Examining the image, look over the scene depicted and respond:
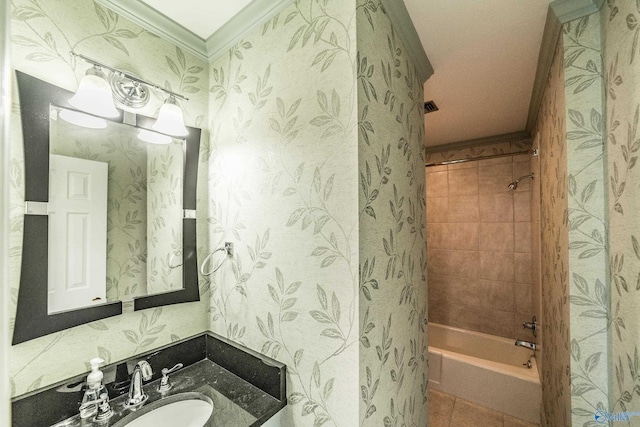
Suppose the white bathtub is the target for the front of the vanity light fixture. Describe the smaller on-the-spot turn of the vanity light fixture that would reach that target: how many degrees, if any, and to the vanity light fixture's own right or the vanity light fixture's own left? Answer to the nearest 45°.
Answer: approximately 45° to the vanity light fixture's own left

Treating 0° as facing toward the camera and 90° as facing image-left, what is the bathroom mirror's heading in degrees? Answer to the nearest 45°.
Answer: approximately 315°

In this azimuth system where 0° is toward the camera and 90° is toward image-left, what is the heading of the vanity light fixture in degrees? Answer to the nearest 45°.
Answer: approximately 315°
